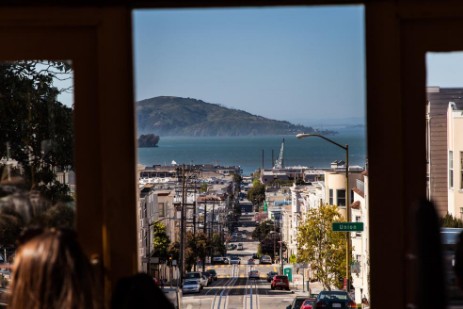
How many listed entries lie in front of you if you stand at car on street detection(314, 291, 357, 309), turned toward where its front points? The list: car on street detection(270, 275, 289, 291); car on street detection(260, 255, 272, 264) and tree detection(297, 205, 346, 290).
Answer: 3

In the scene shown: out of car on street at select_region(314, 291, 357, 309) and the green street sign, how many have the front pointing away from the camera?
1

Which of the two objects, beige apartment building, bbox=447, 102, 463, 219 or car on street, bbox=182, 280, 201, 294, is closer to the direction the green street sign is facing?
the beige apartment building

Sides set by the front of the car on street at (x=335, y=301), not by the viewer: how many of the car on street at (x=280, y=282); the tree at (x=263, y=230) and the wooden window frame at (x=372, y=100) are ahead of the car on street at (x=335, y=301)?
2

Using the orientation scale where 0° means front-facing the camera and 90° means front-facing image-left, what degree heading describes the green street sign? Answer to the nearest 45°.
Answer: approximately 0°

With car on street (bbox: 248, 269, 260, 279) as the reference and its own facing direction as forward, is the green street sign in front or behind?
behind

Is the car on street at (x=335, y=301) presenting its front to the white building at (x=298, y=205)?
yes

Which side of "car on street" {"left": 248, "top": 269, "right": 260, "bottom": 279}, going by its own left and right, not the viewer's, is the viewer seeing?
back

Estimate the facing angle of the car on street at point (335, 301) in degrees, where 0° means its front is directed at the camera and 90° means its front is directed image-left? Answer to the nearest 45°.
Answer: approximately 180°

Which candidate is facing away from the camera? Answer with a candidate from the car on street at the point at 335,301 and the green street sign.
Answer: the car on street

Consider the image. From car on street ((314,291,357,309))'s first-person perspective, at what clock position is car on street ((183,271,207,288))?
car on street ((183,271,207,288)) is roughly at 11 o'clock from car on street ((314,291,357,309)).
